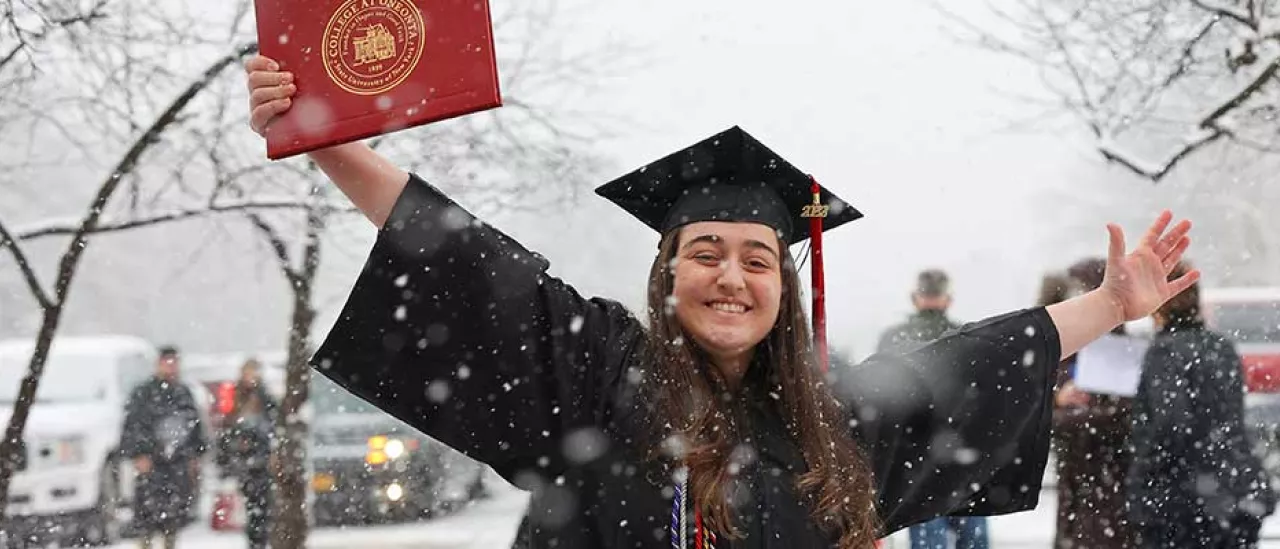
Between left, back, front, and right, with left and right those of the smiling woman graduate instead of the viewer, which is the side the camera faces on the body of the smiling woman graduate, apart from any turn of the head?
front

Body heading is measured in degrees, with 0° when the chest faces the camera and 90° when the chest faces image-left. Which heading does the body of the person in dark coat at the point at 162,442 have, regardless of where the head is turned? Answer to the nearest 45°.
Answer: approximately 0°

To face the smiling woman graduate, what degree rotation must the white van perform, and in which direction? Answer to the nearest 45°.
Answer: approximately 45° to its left

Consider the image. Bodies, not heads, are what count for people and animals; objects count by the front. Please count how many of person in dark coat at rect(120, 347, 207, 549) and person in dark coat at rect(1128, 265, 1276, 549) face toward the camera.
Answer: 1

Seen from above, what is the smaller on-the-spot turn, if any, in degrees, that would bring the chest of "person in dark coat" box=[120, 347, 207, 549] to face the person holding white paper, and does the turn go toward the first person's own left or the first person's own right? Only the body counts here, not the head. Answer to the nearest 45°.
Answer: approximately 45° to the first person's own left

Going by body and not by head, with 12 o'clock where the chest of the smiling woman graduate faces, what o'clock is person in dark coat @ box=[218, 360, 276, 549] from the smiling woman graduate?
The person in dark coat is roughly at 5 o'clock from the smiling woman graduate.

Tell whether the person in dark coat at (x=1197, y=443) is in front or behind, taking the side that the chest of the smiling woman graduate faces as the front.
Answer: behind

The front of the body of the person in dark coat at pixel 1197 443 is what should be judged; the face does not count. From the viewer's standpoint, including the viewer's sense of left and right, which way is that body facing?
facing away from the viewer and to the left of the viewer
